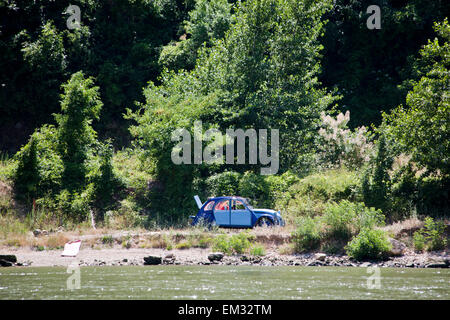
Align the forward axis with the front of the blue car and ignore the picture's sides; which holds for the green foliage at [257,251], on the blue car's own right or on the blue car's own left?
on the blue car's own right

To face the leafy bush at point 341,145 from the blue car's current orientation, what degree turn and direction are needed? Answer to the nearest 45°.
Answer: approximately 45° to its left

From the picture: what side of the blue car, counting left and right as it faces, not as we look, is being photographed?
right

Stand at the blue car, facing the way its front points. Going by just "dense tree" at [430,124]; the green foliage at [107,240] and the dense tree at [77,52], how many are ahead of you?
1

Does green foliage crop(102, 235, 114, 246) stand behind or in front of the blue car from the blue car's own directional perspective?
behind

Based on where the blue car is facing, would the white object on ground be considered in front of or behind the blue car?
behind

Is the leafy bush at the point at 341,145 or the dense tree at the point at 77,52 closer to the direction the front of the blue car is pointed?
the leafy bush

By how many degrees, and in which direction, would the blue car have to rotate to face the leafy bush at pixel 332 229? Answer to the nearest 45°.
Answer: approximately 45° to its right

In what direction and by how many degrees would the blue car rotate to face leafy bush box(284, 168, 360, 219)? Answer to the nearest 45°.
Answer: approximately 45° to its left

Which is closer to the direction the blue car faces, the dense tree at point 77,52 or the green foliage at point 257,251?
the green foliage

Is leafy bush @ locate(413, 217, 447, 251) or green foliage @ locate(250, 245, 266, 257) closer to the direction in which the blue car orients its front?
the leafy bush
